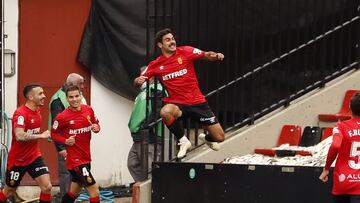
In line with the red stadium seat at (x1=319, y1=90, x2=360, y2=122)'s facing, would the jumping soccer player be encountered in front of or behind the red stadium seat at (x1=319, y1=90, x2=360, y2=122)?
in front

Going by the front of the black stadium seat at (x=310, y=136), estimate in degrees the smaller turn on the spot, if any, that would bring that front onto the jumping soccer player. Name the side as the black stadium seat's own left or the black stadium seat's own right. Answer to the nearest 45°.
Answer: approximately 45° to the black stadium seat's own right

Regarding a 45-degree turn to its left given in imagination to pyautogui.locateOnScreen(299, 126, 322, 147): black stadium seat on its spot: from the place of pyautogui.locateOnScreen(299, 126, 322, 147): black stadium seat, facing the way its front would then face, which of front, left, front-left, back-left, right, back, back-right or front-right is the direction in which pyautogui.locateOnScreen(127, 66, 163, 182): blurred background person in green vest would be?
right

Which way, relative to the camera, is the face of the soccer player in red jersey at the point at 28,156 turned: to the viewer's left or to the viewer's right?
to the viewer's right

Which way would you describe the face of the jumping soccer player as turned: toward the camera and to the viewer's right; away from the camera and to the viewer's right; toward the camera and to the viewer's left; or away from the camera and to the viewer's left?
toward the camera and to the viewer's right

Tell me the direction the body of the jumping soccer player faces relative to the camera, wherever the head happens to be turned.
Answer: toward the camera

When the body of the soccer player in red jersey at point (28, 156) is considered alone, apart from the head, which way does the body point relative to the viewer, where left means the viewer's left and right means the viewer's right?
facing the viewer and to the right of the viewer

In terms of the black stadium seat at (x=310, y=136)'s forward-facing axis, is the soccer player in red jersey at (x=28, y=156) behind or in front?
in front

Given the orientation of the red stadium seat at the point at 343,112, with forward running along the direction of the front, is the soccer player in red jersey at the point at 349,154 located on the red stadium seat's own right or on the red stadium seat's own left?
on the red stadium seat's own left

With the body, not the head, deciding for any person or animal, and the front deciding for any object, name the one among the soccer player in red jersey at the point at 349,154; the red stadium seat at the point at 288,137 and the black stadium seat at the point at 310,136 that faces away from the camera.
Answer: the soccer player in red jersey

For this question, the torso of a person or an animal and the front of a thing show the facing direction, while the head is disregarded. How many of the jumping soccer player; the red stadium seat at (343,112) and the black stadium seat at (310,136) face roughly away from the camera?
0

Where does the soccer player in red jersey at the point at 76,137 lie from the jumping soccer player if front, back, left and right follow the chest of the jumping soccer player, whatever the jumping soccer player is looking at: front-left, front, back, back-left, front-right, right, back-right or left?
right

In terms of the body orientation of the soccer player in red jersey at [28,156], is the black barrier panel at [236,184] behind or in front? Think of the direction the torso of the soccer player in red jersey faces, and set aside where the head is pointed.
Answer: in front

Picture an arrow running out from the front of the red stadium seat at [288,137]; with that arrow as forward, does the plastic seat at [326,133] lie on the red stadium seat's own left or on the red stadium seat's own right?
on the red stadium seat's own left

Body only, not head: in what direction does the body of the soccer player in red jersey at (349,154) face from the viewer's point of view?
away from the camera
